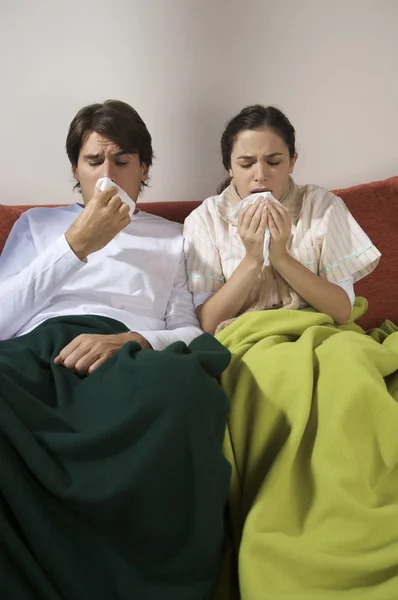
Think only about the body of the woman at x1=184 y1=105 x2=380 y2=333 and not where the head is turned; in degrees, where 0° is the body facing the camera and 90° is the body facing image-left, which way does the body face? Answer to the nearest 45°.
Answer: approximately 0°

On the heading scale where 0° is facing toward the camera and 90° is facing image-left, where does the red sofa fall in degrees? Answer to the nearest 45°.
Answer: approximately 0°
